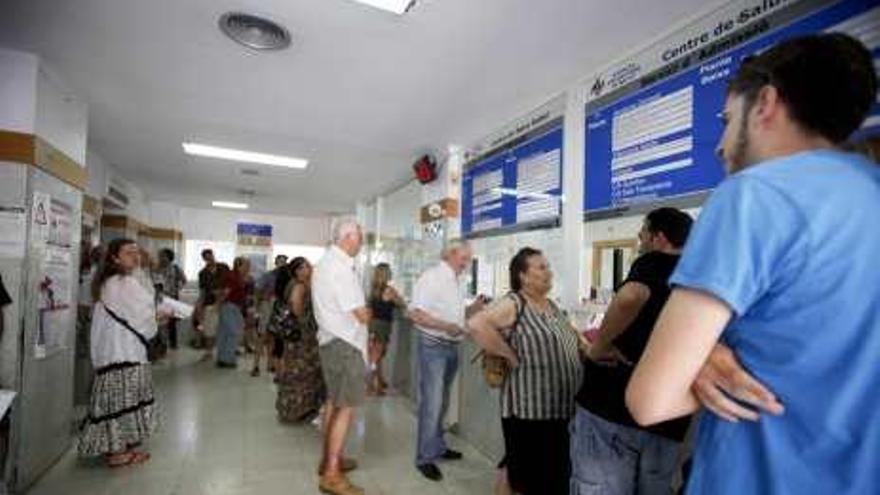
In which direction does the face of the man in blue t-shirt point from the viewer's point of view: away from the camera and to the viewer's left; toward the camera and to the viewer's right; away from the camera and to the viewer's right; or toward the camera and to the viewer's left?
away from the camera and to the viewer's left

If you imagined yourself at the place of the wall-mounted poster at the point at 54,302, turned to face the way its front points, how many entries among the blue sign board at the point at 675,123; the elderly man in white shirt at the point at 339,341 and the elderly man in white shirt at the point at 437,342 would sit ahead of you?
3

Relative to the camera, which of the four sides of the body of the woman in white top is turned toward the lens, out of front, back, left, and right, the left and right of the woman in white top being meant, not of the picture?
right

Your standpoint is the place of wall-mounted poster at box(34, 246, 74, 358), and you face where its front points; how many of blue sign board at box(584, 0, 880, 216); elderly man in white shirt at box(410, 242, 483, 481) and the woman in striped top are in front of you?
3

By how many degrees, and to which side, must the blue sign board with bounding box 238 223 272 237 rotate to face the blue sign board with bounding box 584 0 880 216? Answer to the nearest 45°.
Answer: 0° — it already faces it
